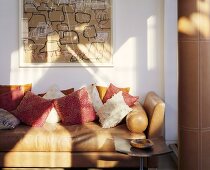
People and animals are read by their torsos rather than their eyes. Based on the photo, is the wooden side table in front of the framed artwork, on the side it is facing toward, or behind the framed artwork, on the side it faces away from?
in front

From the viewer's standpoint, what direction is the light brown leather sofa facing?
toward the camera

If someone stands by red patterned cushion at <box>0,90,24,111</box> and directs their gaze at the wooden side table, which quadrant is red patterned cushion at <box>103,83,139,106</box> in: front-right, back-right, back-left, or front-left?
front-left

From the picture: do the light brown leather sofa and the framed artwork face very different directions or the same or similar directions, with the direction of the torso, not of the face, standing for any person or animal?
same or similar directions

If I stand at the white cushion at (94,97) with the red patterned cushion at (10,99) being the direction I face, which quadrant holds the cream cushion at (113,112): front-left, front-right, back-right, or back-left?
back-left

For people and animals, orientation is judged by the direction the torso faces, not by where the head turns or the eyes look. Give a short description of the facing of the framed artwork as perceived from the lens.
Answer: facing the viewer

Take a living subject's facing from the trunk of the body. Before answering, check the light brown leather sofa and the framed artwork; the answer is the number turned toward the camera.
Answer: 2
